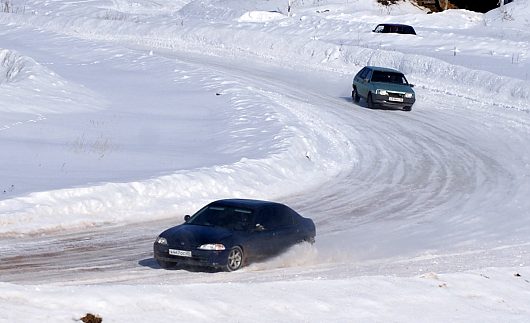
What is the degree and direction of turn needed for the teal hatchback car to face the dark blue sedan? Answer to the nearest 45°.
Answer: approximately 45° to its right

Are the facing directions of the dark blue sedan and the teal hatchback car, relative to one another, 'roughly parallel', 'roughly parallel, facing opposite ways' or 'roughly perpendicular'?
roughly perpendicular

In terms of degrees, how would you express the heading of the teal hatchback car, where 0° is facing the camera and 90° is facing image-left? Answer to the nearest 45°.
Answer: approximately 315°

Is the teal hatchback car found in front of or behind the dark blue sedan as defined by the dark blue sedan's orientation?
behind

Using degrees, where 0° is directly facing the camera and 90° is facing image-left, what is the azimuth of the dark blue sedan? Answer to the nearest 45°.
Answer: approximately 45°
